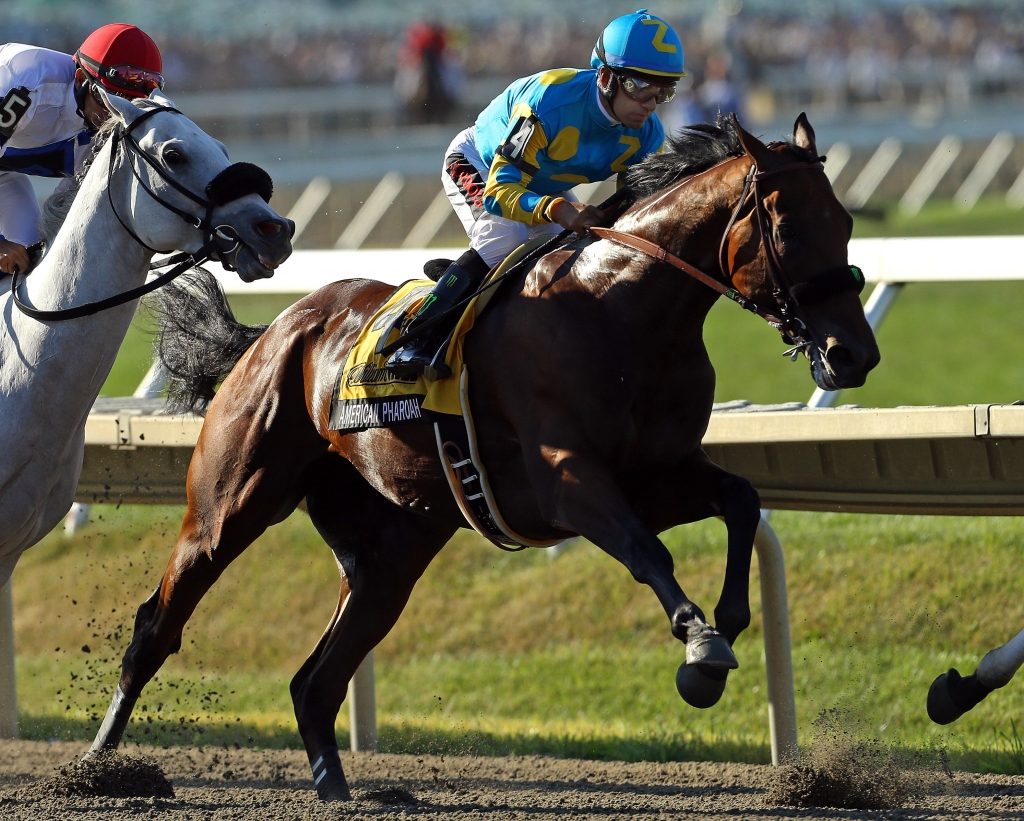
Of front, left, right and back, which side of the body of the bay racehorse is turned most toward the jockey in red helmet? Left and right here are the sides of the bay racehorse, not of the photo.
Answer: back

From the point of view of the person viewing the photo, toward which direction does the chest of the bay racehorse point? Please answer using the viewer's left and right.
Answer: facing the viewer and to the right of the viewer

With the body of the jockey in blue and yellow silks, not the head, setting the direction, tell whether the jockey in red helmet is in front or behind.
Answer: behind
